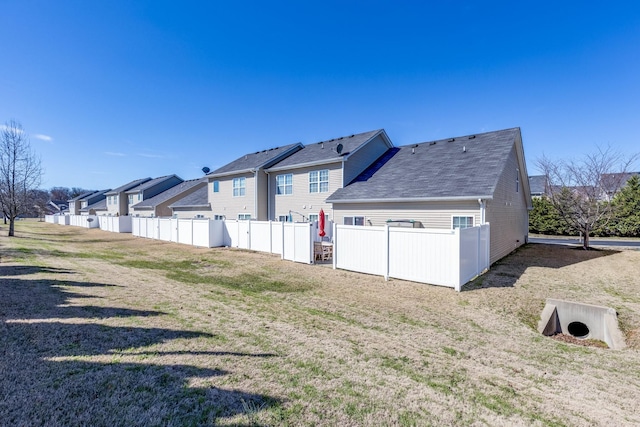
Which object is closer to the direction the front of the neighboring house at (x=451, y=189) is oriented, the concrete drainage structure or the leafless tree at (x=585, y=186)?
the leafless tree

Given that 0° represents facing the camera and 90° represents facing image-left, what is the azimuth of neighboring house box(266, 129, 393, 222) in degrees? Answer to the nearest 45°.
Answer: approximately 225°

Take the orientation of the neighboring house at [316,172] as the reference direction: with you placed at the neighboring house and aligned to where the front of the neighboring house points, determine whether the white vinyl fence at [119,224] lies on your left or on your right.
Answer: on your left

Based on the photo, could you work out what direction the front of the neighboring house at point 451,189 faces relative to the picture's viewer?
facing away from the viewer and to the right of the viewer

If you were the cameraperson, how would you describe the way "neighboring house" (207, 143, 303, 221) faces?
facing away from the viewer and to the right of the viewer

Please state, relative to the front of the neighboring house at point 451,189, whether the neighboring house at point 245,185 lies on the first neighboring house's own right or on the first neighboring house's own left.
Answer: on the first neighboring house's own left

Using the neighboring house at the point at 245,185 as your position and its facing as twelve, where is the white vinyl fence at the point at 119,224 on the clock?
The white vinyl fence is roughly at 9 o'clock from the neighboring house.

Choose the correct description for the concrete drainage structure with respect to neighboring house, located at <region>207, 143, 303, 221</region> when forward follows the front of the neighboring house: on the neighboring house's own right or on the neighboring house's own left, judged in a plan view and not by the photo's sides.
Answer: on the neighboring house's own right
